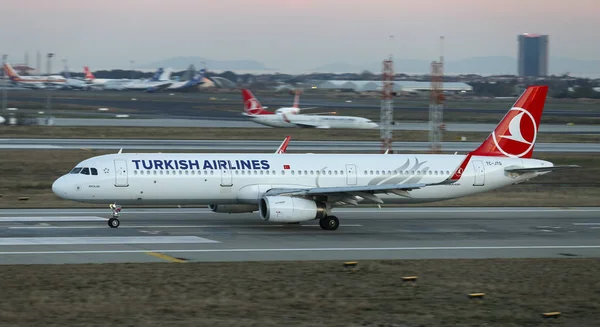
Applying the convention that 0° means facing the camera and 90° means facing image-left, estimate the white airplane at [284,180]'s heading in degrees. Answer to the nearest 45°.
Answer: approximately 90°
